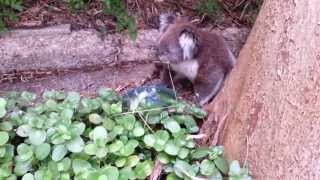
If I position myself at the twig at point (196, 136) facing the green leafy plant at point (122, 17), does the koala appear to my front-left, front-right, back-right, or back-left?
front-right

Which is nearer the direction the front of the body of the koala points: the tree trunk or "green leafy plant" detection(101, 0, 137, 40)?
the green leafy plant

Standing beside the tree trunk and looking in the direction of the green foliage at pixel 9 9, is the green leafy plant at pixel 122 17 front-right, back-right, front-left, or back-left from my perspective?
front-right

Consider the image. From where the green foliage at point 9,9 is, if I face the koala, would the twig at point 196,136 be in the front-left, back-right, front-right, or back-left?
front-right

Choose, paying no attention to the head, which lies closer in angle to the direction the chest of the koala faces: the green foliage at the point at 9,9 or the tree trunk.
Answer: the green foliage

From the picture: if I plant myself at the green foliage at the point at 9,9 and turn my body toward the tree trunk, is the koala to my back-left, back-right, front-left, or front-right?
front-left

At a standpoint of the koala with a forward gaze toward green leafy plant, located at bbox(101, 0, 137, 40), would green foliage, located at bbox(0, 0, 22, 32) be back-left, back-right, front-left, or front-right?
front-left

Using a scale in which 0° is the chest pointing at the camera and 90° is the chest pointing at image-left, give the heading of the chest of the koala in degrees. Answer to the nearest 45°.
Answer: approximately 90°

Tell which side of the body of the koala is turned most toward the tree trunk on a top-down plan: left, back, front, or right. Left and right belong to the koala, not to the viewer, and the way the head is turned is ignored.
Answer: left

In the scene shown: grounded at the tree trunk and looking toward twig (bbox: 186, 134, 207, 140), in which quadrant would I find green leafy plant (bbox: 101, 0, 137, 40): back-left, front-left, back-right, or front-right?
front-right

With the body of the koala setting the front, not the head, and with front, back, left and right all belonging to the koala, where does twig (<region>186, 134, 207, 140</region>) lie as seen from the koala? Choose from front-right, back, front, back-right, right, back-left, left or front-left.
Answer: left
